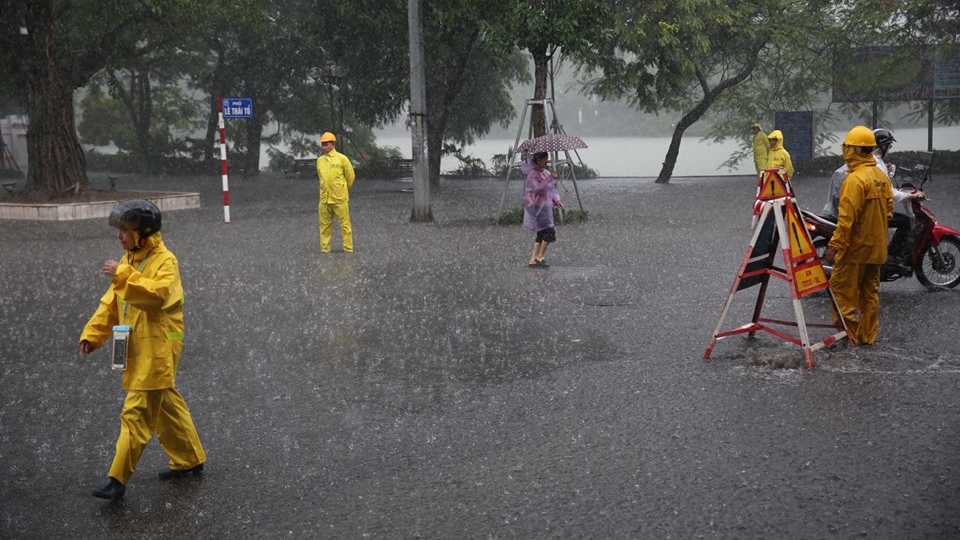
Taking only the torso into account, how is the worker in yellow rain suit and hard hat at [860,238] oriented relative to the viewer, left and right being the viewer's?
facing away from the viewer and to the left of the viewer

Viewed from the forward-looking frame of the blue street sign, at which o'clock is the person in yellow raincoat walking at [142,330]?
The person in yellow raincoat walking is roughly at 12 o'clock from the blue street sign.

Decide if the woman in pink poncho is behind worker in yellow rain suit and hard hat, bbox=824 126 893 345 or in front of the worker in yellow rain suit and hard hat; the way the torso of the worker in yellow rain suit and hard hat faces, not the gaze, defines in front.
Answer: in front

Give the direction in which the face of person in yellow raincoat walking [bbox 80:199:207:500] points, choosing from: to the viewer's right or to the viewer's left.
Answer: to the viewer's left

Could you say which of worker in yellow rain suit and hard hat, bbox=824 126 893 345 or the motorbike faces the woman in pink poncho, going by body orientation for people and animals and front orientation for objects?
the worker in yellow rain suit and hard hat

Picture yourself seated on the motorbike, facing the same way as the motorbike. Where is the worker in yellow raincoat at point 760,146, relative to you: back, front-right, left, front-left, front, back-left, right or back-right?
left

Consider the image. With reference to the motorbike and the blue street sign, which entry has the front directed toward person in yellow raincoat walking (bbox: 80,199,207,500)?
the blue street sign

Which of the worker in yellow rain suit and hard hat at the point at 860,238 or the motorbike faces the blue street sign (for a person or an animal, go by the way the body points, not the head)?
the worker in yellow rain suit and hard hat

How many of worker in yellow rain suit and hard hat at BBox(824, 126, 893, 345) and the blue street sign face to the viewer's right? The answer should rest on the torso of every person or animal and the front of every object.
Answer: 0

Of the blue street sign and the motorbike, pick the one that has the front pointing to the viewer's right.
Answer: the motorbike

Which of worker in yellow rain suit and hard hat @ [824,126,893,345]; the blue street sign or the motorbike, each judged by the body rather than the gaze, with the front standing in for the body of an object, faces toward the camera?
the blue street sign

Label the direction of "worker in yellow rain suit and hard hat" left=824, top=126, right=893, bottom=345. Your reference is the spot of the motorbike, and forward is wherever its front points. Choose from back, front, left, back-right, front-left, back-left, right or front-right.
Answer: right

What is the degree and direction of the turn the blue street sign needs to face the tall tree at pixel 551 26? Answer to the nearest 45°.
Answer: approximately 45° to its left

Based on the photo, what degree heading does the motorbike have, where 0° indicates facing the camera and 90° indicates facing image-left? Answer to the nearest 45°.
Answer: approximately 270°

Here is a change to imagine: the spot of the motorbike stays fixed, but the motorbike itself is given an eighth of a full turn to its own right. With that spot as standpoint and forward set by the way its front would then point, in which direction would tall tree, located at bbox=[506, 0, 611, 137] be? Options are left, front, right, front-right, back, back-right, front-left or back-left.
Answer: back
